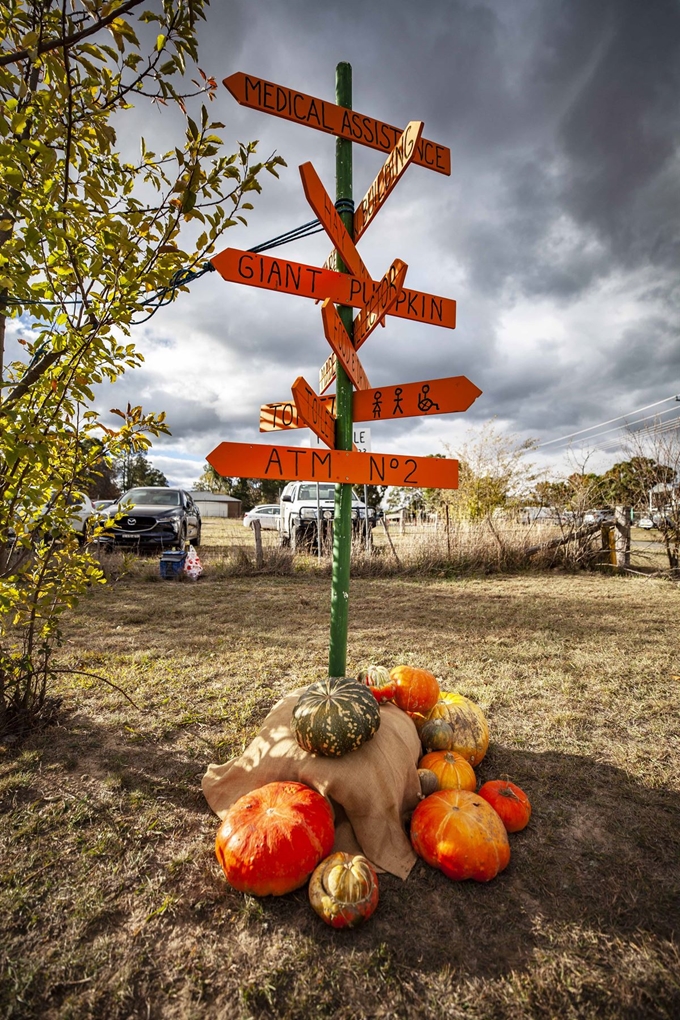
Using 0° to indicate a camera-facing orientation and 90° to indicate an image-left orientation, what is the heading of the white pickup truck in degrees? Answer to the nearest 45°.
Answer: approximately 0°

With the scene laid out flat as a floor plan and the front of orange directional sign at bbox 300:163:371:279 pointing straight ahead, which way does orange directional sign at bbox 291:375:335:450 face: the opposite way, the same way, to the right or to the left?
the same way

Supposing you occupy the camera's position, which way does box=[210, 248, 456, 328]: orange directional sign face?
facing the viewer

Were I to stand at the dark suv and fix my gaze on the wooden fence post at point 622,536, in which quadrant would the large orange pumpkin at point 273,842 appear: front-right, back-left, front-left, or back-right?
front-right

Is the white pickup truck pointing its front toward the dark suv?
no

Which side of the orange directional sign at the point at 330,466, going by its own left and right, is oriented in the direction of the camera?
front

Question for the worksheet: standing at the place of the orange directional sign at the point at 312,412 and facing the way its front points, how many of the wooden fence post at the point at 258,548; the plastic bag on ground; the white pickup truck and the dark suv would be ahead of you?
0

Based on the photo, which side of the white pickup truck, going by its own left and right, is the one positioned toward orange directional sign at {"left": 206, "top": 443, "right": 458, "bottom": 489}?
front
